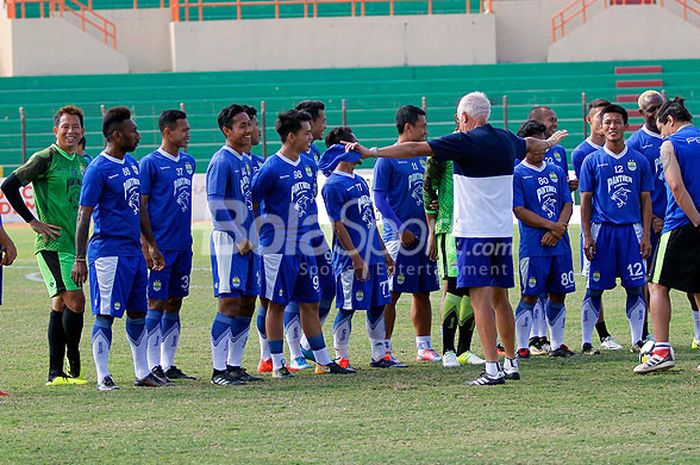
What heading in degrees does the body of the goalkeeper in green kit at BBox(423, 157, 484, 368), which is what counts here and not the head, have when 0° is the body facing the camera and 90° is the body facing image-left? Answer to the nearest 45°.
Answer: approximately 315°

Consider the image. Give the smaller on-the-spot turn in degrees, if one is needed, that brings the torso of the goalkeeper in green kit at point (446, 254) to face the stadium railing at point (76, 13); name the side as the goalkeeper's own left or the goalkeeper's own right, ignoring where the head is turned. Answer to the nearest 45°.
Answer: approximately 180°

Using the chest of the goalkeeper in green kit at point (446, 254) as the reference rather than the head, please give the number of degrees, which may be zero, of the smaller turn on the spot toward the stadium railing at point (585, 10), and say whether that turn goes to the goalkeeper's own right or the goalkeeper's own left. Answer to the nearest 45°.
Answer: approximately 135° to the goalkeeper's own left

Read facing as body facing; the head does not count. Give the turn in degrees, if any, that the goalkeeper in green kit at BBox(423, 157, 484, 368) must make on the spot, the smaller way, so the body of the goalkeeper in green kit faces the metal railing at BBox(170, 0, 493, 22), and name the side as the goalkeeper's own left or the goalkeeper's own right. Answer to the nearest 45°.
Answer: approximately 135° to the goalkeeper's own left
